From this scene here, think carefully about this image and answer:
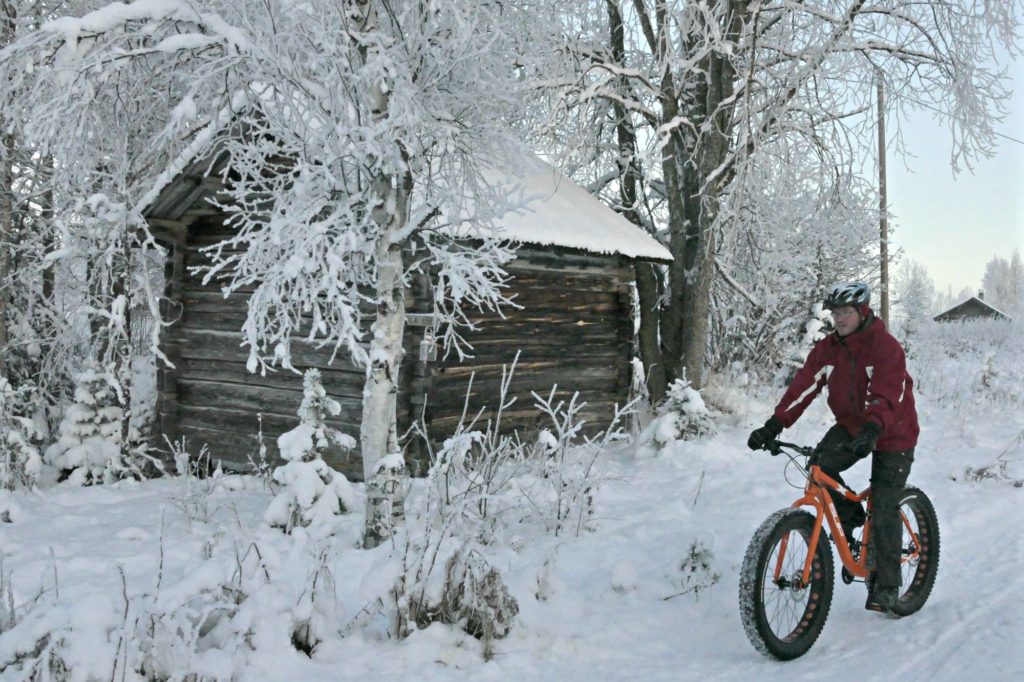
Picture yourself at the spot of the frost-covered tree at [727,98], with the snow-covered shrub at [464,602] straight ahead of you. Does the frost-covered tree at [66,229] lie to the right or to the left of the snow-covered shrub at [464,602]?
right

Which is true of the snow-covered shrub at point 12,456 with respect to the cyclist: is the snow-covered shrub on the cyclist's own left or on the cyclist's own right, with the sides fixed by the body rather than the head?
on the cyclist's own right

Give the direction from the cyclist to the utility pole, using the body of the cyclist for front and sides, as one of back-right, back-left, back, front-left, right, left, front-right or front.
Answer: back-right

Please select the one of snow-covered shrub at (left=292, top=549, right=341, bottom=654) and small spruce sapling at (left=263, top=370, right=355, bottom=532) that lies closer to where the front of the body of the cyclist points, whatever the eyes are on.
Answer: the snow-covered shrub

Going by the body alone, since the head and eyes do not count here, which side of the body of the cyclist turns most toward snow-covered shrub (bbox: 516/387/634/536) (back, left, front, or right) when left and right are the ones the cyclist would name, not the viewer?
right

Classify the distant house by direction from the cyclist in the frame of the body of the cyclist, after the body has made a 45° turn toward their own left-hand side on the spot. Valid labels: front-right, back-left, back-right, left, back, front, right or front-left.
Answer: back

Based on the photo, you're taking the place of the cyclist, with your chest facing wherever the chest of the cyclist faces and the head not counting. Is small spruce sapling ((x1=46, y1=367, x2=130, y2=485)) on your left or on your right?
on your right

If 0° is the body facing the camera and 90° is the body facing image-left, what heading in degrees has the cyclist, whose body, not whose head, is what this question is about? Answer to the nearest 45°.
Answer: approximately 45°

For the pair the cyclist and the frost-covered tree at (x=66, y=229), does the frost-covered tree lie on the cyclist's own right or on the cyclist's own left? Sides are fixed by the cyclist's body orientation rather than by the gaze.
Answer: on the cyclist's own right

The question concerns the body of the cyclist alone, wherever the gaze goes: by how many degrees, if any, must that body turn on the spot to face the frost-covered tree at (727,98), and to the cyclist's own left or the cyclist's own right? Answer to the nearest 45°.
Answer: approximately 135° to the cyclist's own right

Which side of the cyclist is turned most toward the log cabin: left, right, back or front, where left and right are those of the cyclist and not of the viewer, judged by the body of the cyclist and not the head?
right
